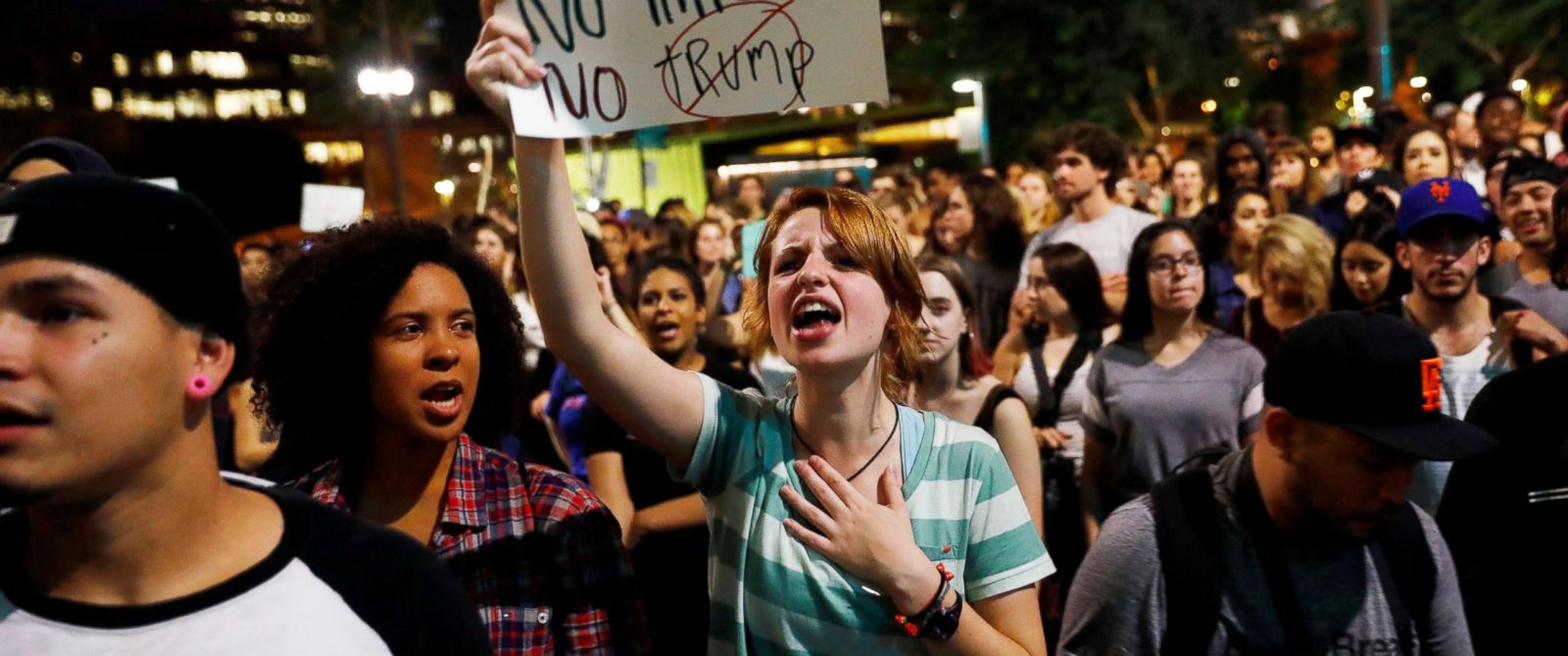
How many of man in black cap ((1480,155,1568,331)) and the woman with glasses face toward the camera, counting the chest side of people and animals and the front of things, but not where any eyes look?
2

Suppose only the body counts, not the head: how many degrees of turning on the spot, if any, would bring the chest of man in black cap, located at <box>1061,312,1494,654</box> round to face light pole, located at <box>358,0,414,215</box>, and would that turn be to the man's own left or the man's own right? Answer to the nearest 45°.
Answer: approximately 180°

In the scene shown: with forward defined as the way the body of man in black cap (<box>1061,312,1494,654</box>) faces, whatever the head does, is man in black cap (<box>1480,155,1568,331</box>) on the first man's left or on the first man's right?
on the first man's left

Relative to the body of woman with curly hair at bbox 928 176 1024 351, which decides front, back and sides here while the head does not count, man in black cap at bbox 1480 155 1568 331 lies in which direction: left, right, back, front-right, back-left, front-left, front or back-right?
back-left

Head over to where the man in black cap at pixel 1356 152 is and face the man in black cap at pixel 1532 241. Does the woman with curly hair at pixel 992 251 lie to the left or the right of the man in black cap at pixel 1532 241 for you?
right

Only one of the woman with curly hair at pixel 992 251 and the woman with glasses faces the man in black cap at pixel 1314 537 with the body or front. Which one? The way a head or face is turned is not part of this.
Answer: the woman with glasses

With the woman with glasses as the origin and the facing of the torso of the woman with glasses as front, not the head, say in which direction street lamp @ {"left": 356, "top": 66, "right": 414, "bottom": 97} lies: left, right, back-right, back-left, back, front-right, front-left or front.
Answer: back-right

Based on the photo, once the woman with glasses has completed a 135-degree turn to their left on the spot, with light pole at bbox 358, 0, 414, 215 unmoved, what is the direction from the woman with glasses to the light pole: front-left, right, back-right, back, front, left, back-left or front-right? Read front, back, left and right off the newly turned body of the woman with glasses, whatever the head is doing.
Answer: left
